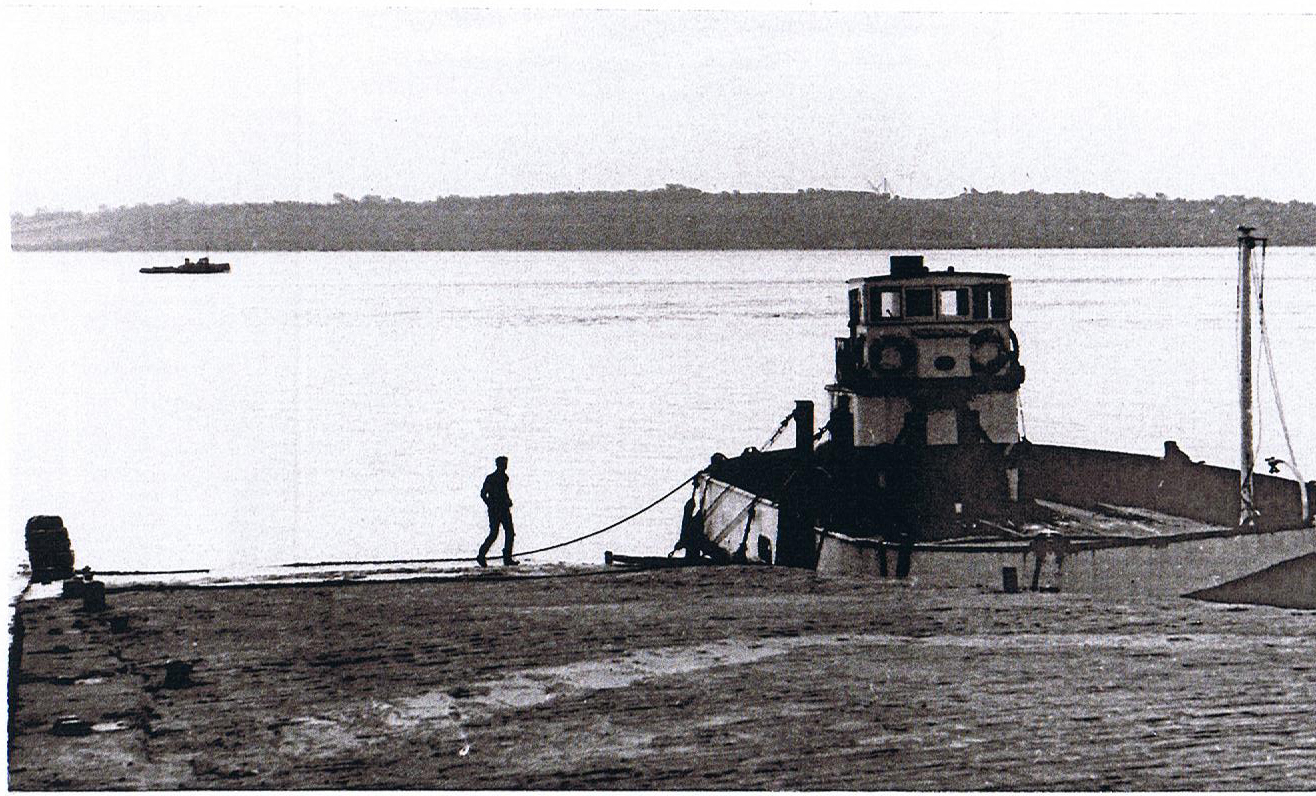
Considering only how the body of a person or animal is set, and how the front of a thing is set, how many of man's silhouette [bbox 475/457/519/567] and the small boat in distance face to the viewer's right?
1

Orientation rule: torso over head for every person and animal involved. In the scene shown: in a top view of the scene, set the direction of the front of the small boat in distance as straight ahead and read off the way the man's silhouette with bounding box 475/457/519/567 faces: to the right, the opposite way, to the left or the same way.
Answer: the opposite way

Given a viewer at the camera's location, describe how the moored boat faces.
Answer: facing the viewer and to the right of the viewer

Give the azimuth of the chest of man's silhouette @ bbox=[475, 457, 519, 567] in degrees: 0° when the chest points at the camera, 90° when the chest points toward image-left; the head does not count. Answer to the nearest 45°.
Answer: approximately 270°
